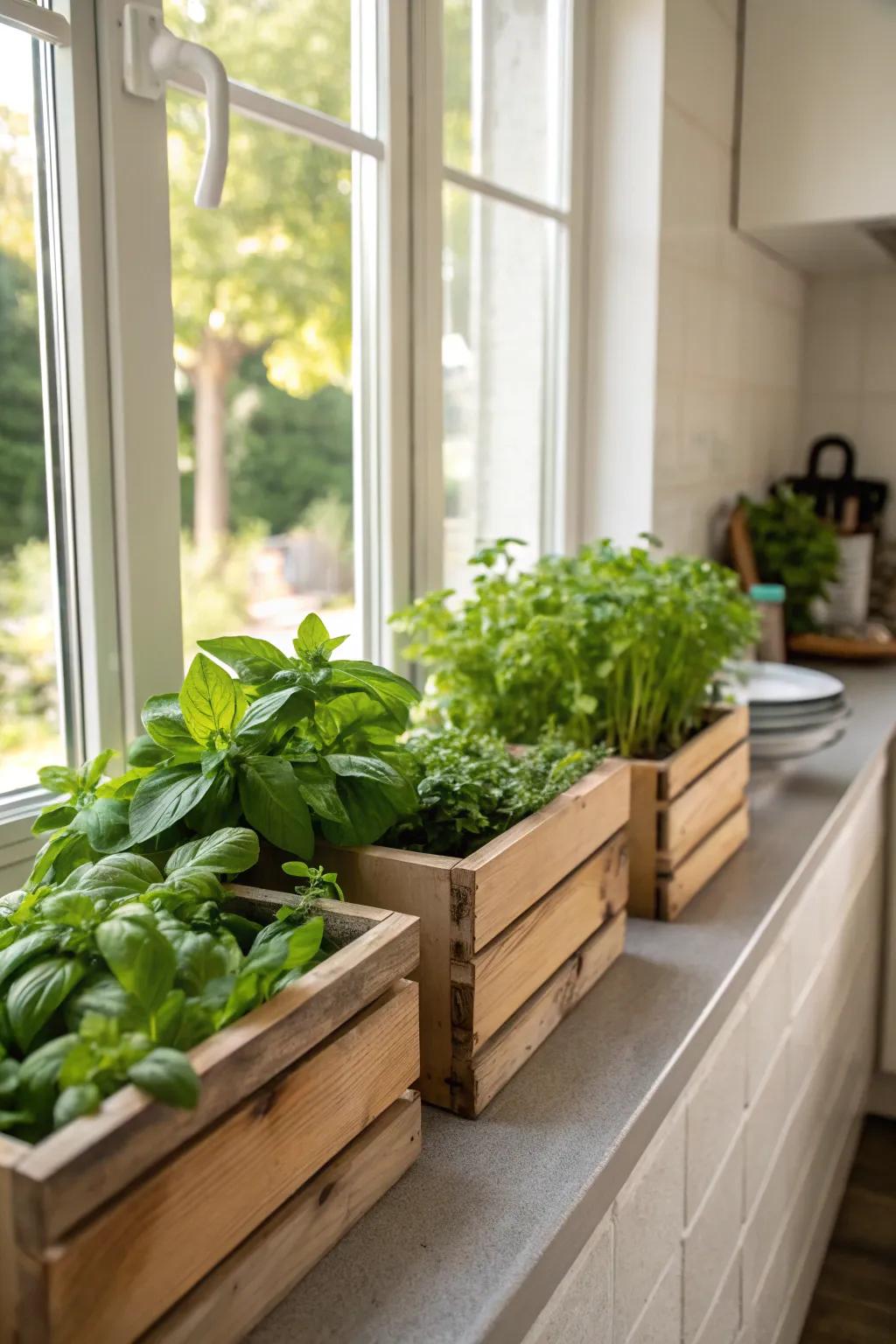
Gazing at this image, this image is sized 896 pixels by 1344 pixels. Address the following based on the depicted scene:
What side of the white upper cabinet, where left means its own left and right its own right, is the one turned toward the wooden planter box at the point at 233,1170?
front

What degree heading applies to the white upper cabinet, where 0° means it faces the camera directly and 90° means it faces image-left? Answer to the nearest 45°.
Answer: approximately 0°

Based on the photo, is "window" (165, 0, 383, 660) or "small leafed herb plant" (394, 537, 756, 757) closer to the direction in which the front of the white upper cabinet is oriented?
the small leafed herb plant

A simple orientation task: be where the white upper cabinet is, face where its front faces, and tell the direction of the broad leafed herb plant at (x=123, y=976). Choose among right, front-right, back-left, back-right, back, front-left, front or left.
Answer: front

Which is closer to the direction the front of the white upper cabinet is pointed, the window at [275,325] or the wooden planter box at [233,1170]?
the wooden planter box

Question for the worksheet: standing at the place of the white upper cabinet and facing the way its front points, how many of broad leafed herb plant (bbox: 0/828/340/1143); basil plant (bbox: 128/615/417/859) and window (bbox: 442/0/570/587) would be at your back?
0

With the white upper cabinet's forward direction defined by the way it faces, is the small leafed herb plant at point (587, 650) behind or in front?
in front

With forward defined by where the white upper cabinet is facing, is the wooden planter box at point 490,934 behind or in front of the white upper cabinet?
in front

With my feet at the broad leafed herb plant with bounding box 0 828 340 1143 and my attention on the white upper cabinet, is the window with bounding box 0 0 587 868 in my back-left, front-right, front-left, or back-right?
front-left

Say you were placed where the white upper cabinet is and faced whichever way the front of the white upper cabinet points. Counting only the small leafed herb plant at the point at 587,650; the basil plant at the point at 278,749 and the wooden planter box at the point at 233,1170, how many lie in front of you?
3
